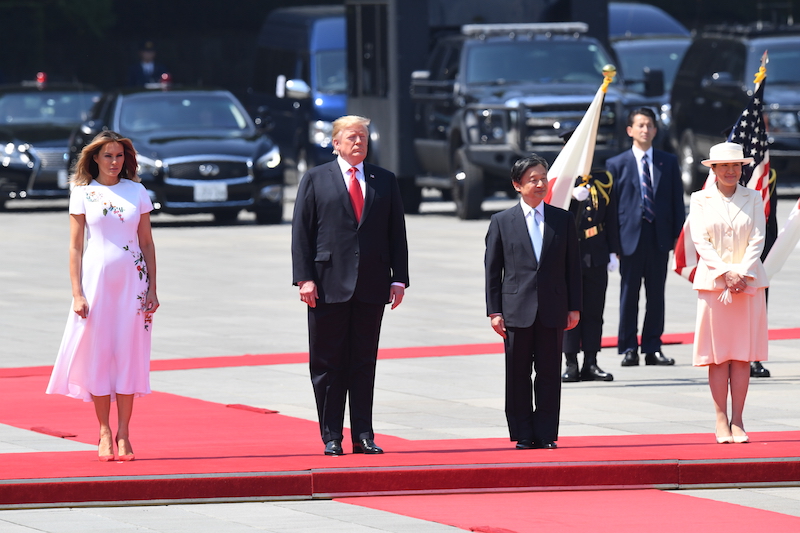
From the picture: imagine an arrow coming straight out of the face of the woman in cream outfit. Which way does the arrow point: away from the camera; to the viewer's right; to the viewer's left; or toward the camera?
toward the camera

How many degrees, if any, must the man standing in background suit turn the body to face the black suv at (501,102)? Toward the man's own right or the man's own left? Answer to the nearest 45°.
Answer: approximately 180°

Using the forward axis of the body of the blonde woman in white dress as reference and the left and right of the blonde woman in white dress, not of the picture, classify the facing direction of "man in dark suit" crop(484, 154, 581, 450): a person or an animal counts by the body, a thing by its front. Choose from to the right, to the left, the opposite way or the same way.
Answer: the same way

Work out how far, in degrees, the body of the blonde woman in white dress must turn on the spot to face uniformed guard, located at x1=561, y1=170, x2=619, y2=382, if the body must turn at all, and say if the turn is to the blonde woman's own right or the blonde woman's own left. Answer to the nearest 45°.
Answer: approximately 135° to the blonde woman's own left

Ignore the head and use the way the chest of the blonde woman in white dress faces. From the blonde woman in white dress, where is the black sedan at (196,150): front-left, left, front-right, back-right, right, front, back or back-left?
back

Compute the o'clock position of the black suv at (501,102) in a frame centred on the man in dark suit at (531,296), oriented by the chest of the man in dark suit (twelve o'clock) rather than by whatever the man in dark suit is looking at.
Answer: The black suv is roughly at 6 o'clock from the man in dark suit.

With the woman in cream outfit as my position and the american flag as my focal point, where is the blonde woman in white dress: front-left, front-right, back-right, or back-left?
back-left

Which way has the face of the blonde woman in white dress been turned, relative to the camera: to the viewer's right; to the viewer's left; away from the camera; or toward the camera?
toward the camera

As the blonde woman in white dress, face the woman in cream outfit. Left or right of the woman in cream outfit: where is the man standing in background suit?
left

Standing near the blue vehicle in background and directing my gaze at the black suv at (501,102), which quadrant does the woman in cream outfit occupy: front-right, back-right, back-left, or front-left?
front-right

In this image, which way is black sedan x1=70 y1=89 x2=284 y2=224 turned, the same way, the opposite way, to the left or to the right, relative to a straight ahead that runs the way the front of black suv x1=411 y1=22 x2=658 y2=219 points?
the same way

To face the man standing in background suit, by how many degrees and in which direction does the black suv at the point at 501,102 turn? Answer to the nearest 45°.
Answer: approximately 45° to its right

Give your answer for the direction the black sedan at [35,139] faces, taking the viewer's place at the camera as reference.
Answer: facing the viewer and to the right of the viewer

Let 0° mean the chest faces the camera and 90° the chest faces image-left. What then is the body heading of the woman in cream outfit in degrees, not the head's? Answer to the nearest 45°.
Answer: approximately 0°

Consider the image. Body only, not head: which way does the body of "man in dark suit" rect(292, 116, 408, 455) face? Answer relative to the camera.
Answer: toward the camera

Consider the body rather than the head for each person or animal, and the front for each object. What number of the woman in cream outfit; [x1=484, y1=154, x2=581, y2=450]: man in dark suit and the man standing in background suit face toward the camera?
3

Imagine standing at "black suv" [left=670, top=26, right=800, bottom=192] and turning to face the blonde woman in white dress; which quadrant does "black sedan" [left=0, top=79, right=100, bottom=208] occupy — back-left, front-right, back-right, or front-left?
front-right
